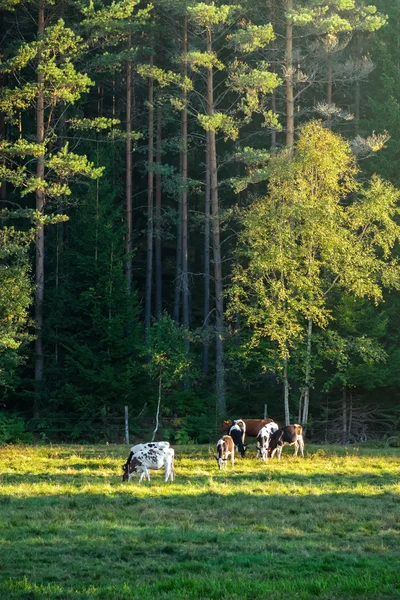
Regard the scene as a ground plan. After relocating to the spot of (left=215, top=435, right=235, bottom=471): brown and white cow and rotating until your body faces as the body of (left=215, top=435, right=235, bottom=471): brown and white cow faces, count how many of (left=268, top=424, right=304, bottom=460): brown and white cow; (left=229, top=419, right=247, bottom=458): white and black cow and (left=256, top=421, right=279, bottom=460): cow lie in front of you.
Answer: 0

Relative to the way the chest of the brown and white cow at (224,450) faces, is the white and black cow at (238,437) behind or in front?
behind

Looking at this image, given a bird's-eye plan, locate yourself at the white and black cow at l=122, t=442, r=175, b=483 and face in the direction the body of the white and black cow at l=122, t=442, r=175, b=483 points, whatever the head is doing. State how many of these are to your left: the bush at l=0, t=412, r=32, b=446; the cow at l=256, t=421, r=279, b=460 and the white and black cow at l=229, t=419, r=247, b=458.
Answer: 0

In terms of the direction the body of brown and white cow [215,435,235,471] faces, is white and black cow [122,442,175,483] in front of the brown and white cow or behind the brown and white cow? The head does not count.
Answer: in front

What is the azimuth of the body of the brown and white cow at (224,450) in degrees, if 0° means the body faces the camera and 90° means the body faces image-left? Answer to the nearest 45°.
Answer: approximately 45°

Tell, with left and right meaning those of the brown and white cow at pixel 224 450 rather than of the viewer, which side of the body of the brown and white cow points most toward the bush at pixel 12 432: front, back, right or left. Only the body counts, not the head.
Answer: right

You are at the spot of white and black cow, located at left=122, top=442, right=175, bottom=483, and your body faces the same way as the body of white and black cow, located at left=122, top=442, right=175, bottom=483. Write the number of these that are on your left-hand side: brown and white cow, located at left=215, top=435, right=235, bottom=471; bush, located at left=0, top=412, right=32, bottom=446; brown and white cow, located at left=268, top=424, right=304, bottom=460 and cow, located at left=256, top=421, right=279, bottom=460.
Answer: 0

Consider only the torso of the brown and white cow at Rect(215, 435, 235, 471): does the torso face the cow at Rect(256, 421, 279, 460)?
no

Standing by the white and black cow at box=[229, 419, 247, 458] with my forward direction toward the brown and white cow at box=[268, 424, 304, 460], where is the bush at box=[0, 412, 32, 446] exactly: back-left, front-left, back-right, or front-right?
back-left

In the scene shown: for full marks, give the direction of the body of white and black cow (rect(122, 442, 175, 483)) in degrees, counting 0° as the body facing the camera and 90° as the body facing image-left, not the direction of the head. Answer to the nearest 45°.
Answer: approximately 90°

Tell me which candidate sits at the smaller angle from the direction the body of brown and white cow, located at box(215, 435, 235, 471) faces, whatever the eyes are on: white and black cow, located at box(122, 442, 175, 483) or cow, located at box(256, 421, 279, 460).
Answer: the white and black cow

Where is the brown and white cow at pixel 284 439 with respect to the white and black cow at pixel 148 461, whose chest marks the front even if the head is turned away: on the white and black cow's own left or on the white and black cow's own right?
on the white and black cow's own right

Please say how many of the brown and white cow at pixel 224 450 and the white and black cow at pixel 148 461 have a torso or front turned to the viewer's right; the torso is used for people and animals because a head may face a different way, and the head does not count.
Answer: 0

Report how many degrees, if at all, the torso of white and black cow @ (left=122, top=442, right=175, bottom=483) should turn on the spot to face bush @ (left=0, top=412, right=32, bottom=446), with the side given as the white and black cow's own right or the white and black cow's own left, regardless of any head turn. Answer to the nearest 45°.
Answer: approximately 90° to the white and black cow's own right

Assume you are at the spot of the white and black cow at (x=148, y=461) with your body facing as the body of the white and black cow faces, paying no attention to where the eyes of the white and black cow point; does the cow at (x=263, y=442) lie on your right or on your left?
on your right
